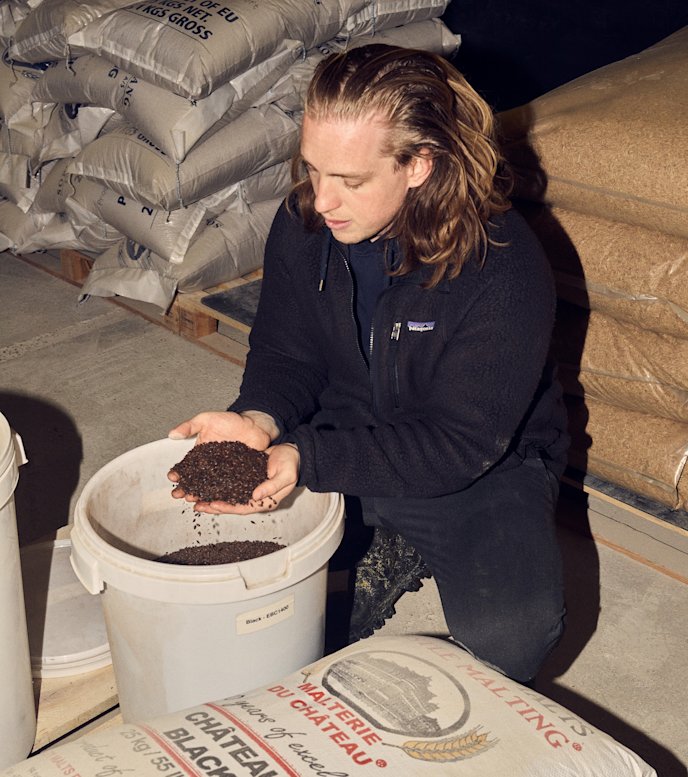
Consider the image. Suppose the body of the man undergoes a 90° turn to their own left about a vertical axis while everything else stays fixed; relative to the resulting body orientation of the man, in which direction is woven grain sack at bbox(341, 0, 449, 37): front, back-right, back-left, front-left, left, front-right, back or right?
back-left

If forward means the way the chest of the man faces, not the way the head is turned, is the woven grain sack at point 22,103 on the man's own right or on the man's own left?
on the man's own right

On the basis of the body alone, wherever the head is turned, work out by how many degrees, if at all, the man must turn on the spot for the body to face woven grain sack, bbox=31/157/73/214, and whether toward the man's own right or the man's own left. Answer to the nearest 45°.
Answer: approximately 90° to the man's own right

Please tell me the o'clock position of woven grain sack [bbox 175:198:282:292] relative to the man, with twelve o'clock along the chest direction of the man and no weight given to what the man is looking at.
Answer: The woven grain sack is roughly at 4 o'clock from the man.

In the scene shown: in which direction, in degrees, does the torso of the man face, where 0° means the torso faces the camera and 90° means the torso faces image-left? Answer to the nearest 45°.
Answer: approximately 45°

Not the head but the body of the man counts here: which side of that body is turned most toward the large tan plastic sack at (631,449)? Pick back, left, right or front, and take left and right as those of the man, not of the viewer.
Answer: back

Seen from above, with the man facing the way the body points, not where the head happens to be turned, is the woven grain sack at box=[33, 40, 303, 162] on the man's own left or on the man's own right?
on the man's own right

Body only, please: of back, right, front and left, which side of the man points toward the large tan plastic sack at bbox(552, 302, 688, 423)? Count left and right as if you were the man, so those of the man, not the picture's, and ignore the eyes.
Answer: back
